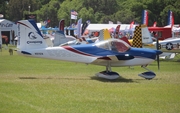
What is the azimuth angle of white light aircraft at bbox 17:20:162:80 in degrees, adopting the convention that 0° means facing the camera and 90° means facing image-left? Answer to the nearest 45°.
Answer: approximately 270°

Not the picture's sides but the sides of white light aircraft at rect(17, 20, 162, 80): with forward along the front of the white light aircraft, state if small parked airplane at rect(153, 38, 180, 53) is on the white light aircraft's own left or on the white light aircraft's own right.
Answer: on the white light aircraft's own left

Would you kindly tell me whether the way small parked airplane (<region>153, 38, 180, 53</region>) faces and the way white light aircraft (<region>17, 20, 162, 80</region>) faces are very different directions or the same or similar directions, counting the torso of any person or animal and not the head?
same or similar directions
